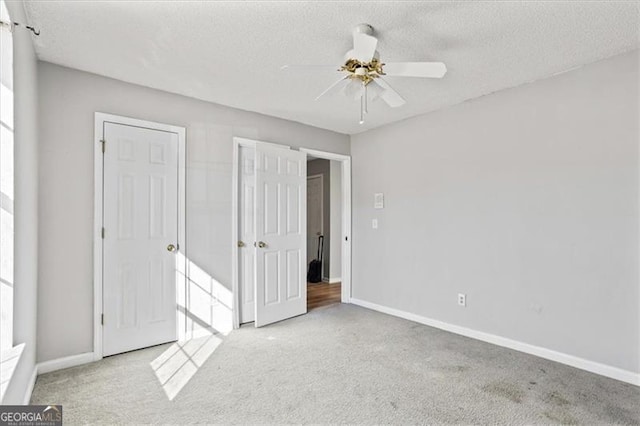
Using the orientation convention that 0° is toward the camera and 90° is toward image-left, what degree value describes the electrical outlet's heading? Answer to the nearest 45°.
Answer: approximately 45°

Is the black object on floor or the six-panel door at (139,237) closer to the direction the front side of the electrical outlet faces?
the six-panel door

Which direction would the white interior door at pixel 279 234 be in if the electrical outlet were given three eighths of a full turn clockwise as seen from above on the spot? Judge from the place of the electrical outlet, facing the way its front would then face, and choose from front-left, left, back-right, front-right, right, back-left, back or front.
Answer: left

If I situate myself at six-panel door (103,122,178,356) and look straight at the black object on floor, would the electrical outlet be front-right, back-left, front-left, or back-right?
front-right

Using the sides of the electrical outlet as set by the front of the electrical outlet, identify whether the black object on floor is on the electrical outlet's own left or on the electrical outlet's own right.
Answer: on the electrical outlet's own right

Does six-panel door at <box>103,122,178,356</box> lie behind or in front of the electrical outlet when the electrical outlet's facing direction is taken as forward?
in front
